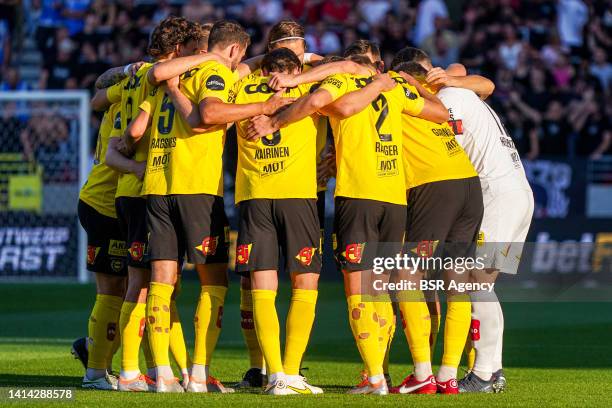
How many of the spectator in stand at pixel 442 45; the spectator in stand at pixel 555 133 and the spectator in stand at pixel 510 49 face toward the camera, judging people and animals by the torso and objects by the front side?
3

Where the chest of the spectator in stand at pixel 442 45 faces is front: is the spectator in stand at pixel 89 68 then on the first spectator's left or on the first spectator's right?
on the first spectator's right

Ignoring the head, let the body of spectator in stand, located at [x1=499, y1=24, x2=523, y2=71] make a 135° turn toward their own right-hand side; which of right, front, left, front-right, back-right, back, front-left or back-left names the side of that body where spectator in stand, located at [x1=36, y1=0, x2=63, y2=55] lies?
front-left

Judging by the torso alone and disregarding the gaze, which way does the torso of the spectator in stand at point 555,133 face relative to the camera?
toward the camera

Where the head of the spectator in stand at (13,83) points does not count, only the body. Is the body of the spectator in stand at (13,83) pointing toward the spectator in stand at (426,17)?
no

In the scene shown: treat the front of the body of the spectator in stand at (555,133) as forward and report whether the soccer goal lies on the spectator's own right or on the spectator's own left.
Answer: on the spectator's own right

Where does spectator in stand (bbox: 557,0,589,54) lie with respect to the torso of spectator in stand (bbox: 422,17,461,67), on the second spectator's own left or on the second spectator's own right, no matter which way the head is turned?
on the second spectator's own left

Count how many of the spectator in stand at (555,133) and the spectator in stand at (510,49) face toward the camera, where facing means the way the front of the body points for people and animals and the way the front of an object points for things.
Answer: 2

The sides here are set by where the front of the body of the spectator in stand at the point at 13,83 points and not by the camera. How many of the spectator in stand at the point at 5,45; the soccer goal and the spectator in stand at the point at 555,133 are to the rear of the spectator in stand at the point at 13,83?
1

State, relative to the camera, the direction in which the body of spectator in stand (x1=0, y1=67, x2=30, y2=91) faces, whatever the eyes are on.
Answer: toward the camera

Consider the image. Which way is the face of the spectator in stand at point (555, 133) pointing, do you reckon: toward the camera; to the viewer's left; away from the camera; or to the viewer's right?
toward the camera

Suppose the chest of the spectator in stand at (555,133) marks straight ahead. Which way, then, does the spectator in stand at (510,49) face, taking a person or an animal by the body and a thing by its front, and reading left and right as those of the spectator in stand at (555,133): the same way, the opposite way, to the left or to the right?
the same way

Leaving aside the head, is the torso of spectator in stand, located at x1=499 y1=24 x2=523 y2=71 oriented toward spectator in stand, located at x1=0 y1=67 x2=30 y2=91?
no

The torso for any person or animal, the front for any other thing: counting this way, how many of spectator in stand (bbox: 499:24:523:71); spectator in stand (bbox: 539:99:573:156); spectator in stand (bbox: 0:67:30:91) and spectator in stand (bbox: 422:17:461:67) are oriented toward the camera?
4

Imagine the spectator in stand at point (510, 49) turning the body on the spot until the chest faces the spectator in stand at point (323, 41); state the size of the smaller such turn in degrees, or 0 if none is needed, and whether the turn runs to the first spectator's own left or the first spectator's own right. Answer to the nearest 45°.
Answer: approximately 90° to the first spectator's own right

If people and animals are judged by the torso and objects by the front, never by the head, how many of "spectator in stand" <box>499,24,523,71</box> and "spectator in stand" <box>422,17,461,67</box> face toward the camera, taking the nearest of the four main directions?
2

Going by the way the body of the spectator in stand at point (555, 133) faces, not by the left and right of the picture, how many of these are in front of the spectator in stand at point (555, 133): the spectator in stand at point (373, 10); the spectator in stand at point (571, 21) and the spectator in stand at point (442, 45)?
0
